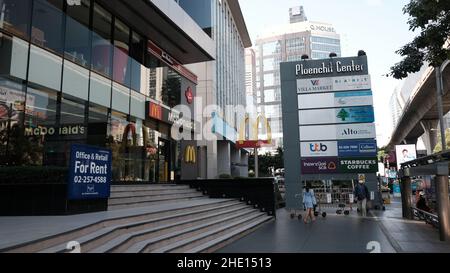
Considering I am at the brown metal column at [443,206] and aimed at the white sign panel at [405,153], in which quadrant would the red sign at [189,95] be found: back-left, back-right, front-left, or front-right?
front-left

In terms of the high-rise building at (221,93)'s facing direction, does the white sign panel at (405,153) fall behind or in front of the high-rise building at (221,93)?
in front

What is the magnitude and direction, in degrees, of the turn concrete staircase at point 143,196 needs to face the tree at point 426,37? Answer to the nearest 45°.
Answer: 0° — it already faces it

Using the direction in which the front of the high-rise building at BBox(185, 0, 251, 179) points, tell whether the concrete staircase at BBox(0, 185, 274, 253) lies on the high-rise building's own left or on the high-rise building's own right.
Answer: on the high-rise building's own right

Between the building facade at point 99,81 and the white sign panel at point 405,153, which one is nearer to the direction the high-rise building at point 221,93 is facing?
the white sign panel

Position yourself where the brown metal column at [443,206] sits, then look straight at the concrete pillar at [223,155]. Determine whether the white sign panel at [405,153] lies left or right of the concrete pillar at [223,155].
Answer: right

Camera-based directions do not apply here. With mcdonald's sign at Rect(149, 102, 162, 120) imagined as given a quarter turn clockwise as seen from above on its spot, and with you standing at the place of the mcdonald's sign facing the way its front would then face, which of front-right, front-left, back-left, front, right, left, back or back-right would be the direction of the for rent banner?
front-left

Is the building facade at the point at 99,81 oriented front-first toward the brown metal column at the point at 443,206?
yes

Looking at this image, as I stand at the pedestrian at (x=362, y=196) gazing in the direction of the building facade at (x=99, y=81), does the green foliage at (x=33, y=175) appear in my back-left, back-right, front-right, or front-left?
front-left

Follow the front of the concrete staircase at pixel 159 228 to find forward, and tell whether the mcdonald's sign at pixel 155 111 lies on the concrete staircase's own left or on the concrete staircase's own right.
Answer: on the concrete staircase's own left

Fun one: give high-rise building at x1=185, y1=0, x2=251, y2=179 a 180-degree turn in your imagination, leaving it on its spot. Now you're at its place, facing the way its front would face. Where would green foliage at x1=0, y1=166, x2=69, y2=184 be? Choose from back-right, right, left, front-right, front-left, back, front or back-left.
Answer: back-left

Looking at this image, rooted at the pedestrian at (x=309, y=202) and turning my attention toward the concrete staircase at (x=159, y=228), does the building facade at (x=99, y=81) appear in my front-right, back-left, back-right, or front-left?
front-right

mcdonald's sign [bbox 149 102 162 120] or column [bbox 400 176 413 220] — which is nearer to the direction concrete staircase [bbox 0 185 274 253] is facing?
the column

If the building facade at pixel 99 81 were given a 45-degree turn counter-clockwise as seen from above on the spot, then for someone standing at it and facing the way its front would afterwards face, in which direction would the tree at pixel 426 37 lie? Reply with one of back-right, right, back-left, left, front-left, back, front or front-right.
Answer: front-right

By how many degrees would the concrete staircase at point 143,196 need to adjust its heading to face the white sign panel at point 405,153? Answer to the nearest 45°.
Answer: approximately 90° to its left
